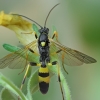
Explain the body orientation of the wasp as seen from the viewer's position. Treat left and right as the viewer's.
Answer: facing away from the viewer

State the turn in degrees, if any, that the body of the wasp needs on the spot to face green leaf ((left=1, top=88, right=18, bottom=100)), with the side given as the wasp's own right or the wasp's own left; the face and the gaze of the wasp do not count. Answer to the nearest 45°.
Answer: approximately 90° to the wasp's own left
